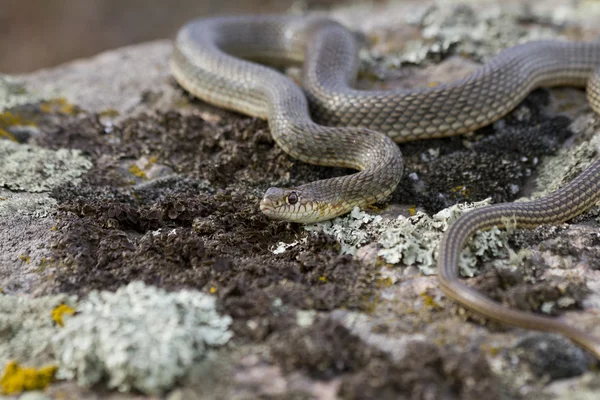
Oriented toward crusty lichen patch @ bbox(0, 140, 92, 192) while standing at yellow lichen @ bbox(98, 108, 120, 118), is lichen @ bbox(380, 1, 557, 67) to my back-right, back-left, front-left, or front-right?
back-left

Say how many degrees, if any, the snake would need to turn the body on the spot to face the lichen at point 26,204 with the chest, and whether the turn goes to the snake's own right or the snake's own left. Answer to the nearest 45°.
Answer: approximately 45° to the snake's own left

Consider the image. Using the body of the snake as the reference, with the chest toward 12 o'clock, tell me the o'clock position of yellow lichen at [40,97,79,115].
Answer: The yellow lichen is roughly at 12 o'clock from the snake.

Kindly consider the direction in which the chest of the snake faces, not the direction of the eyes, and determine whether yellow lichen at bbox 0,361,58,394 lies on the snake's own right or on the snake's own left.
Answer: on the snake's own left

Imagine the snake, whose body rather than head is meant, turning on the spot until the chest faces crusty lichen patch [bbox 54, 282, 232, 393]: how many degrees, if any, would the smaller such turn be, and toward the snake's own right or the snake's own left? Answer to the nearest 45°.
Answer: approximately 90° to the snake's own left

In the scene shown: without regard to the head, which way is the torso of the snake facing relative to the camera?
to the viewer's left

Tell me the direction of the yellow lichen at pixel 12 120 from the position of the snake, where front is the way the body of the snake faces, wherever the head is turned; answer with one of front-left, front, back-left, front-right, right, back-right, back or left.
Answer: front

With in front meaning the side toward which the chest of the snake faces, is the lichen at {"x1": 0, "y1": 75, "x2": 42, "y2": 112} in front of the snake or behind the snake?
in front

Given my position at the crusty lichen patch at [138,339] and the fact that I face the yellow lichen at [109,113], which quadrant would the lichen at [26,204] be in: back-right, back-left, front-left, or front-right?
front-left

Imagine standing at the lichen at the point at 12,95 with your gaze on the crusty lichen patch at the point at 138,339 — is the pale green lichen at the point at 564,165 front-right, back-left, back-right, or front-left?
front-left
